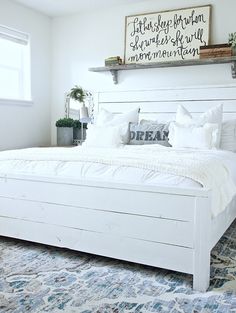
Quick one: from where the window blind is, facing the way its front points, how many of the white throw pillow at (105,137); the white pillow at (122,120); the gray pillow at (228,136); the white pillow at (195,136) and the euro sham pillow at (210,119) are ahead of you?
5

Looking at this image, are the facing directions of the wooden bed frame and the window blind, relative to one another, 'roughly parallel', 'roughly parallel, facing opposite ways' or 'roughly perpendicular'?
roughly perpendicular

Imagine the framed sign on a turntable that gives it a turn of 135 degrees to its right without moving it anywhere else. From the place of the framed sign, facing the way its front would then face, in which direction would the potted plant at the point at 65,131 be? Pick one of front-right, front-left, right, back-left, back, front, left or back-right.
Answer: left

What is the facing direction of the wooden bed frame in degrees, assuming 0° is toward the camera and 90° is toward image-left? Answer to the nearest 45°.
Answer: approximately 45°

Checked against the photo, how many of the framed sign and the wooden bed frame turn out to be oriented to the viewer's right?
0

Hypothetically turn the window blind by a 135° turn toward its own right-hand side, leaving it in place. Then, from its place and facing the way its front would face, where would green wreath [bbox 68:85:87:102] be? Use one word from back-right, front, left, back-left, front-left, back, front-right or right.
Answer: back

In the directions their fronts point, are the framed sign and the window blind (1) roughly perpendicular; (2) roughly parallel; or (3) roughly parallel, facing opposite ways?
roughly perpendicular

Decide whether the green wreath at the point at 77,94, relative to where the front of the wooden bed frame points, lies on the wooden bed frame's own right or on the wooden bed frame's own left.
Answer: on the wooden bed frame's own right

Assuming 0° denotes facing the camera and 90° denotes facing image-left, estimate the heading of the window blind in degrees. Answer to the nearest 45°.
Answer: approximately 315°

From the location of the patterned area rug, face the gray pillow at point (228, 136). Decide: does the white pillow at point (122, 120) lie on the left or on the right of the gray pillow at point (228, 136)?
left

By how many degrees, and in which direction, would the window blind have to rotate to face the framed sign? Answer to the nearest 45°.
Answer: approximately 45° to its left

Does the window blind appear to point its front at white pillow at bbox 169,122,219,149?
yes

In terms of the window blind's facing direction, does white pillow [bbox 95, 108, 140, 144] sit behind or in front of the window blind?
in front
